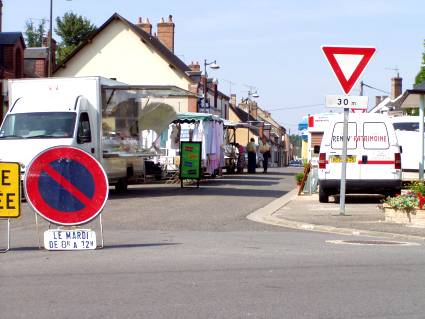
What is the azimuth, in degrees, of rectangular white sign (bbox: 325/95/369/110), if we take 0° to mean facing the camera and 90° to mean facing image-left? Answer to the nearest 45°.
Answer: approximately 0°

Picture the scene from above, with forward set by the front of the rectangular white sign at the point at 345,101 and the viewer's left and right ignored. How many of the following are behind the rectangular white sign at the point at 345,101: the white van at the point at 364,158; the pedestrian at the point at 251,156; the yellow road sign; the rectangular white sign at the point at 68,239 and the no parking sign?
2

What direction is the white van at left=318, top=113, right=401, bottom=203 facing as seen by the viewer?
away from the camera

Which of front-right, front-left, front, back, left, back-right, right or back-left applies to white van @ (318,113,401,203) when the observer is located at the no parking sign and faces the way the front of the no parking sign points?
back-left

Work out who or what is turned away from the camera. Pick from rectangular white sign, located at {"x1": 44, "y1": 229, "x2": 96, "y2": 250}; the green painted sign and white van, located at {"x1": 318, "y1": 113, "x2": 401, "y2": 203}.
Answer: the white van

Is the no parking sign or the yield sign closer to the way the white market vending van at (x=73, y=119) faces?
the no parking sign

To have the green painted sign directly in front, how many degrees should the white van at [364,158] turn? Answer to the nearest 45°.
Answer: approximately 45° to its left
